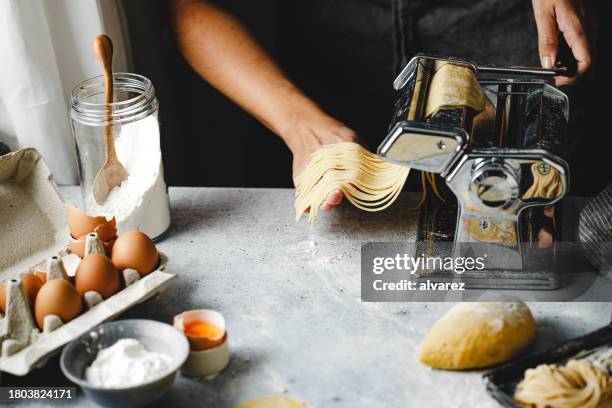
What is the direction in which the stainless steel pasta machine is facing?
to the viewer's left

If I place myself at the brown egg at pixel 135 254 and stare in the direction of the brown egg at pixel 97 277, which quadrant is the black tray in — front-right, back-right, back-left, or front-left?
back-left

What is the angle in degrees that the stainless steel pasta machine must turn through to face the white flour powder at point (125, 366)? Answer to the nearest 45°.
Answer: approximately 45° to its left
